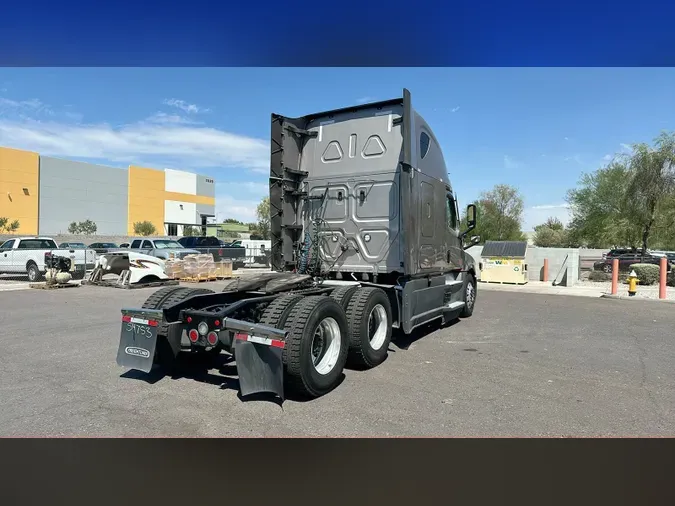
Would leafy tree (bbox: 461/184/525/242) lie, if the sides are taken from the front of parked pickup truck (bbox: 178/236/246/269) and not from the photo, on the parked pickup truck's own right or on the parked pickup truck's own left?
on the parked pickup truck's own right

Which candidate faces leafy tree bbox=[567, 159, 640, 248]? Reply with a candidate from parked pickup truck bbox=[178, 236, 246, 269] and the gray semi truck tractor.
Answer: the gray semi truck tractor

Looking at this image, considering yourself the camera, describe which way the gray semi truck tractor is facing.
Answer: facing away from the viewer and to the right of the viewer

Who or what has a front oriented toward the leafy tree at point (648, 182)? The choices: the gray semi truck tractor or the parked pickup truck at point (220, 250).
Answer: the gray semi truck tractor

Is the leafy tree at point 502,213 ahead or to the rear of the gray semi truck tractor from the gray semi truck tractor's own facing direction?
ahead

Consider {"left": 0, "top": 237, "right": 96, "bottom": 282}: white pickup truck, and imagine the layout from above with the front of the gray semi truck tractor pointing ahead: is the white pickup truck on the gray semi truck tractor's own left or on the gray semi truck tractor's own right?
on the gray semi truck tractor's own left

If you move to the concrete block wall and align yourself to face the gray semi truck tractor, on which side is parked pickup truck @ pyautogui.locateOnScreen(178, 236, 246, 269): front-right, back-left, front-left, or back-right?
front-right

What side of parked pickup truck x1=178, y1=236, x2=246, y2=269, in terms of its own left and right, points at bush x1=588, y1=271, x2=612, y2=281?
back

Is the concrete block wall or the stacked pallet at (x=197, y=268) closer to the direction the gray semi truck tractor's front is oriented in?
the concrete block wall

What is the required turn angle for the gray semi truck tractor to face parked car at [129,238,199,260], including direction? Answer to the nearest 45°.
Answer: approximately 90° to its left

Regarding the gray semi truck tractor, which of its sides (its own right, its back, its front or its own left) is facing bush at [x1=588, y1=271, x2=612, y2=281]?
front

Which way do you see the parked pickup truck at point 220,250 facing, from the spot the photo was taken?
facing away from the viewer and to the left of the viewer

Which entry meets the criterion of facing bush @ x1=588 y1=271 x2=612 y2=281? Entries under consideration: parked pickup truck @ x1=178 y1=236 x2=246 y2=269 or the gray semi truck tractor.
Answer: the gray semi truck tractor

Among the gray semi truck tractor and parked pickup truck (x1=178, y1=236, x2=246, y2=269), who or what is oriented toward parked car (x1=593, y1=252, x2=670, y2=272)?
the gray semi truck tractor

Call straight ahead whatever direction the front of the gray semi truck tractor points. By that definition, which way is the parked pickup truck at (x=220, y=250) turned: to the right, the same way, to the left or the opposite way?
to the left

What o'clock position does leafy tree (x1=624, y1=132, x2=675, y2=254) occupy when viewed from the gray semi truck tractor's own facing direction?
The leafy tree is roughly at 12 o'clock from the gray semi truck tractor.

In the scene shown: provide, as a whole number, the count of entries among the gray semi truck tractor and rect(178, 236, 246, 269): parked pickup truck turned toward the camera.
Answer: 0
